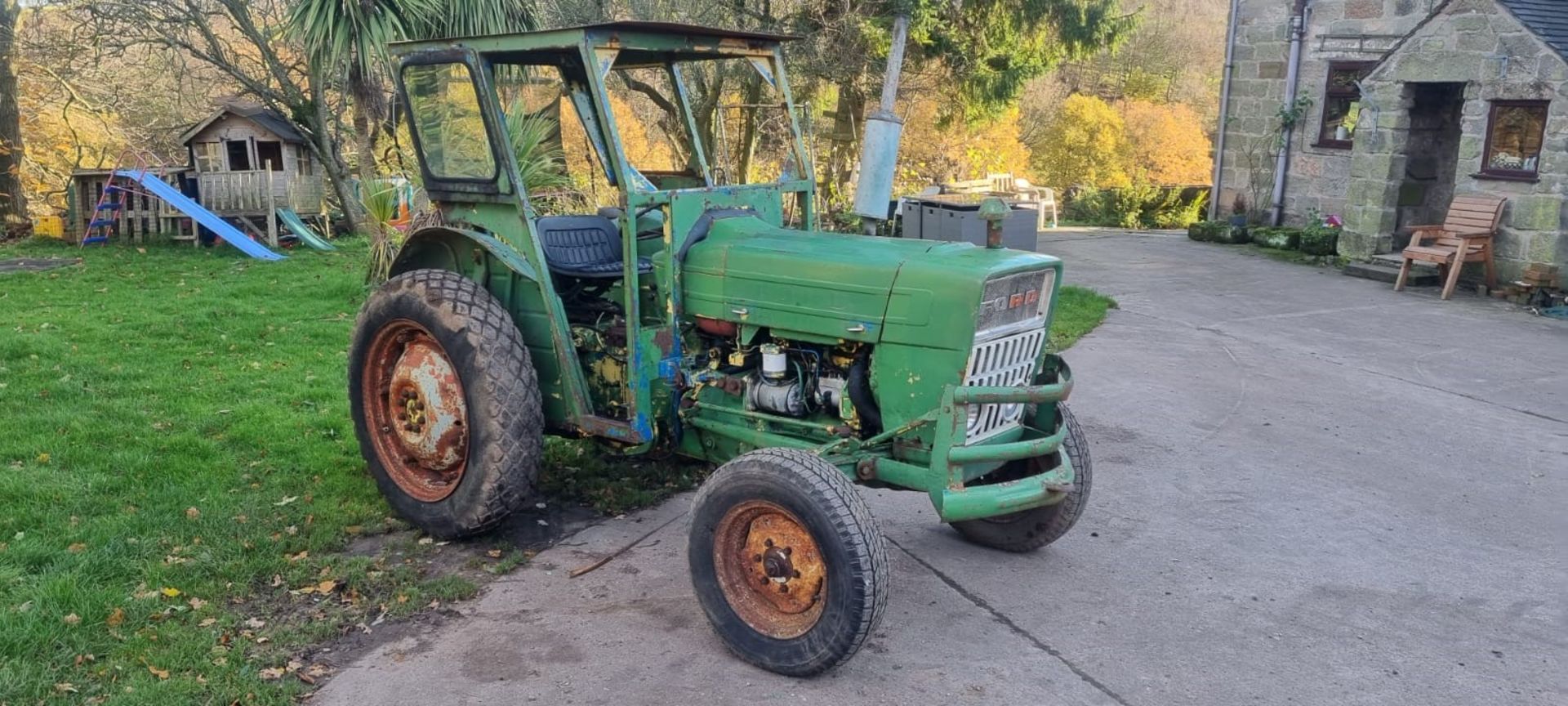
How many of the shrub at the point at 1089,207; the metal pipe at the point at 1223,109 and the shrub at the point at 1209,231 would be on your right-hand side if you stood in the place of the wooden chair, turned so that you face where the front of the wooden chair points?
3

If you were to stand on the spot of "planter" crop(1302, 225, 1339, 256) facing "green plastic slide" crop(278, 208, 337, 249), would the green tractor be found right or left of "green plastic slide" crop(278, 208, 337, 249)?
left

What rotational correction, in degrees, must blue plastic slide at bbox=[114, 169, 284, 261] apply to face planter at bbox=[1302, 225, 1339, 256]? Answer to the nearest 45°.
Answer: approximately 45° to its right

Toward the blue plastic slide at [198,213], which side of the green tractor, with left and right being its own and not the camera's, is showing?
back

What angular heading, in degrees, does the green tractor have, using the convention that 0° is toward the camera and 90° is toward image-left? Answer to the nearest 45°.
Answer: approximately 315°

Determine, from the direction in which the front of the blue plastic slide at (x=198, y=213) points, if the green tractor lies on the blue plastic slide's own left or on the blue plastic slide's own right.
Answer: on the blue plastic slide's own right

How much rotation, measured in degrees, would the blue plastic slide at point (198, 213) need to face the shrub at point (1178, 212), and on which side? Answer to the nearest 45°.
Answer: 0° — it already faces it

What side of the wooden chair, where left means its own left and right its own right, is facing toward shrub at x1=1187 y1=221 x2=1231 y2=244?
right

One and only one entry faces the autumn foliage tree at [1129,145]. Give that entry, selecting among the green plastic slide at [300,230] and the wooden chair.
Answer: the green plastic slide

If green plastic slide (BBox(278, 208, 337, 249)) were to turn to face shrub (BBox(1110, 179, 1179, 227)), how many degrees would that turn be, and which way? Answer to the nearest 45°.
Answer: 0° — it already faces it

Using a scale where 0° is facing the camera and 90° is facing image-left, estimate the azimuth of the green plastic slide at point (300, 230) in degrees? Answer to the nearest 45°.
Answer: approximately 270°

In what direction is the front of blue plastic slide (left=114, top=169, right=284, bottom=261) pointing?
to the viewer's right

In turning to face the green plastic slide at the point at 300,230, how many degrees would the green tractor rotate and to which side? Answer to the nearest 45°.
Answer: approximately 180°
